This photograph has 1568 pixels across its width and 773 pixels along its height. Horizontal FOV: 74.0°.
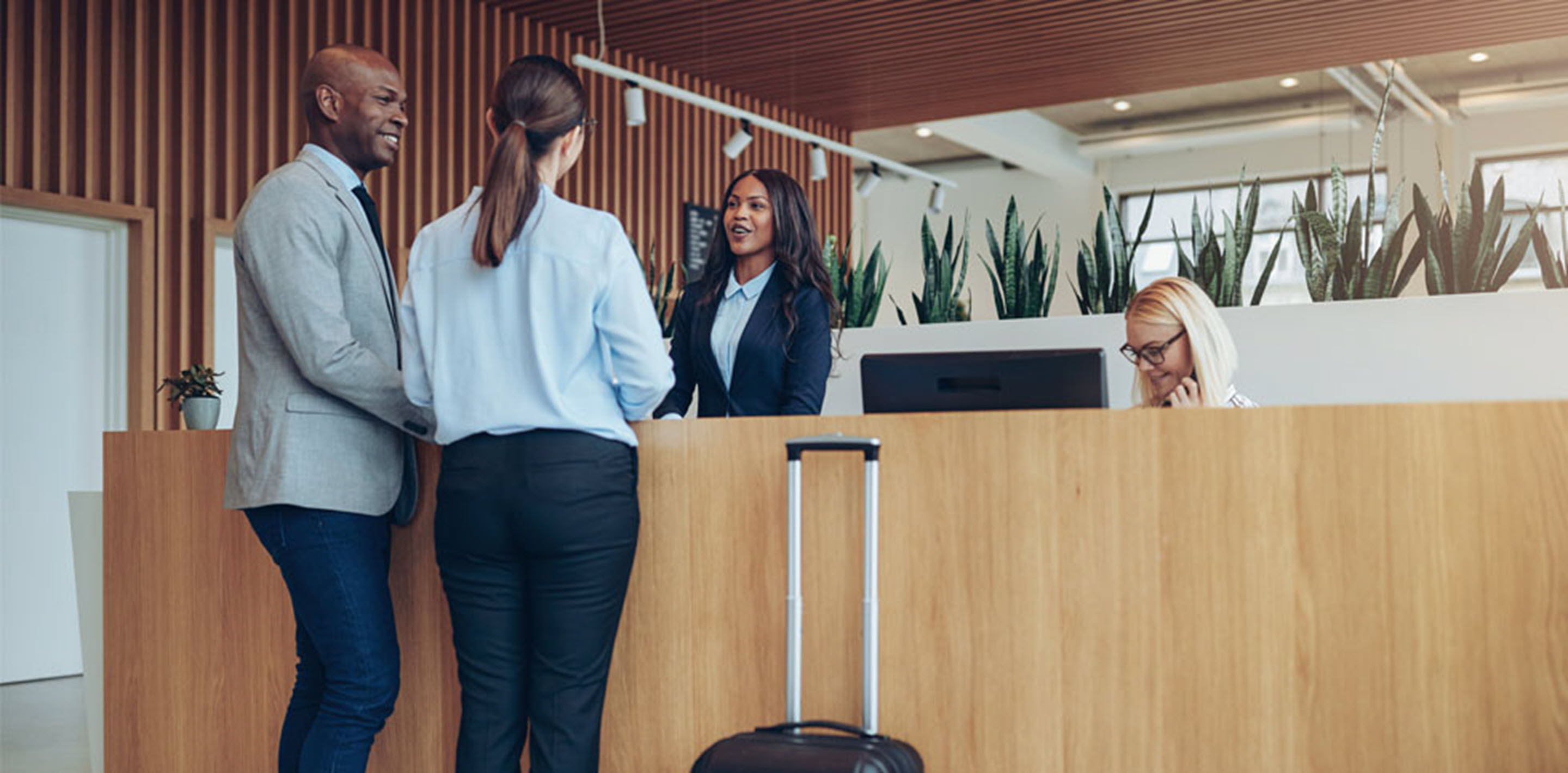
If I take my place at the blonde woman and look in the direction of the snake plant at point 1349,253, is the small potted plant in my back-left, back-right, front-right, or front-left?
back-left

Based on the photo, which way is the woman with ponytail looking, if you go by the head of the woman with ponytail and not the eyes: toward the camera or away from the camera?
away from the camera

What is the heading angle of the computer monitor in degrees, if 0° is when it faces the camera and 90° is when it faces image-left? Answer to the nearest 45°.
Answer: approximately 180°

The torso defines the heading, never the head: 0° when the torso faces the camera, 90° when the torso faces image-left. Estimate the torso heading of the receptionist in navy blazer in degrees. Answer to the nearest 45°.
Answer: approximately 45°

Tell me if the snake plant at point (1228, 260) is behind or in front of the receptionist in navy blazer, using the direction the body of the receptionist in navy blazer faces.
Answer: behind

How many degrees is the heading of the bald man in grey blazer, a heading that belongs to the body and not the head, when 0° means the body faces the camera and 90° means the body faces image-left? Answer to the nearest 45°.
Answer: approximately 270°

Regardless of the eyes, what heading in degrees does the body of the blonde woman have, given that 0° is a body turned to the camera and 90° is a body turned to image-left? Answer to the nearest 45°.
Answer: approximately 45°

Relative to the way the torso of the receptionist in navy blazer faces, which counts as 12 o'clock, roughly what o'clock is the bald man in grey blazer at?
The bald man in grey blazer is roughly at 12 o'clock from the receptionist in navy blazer.

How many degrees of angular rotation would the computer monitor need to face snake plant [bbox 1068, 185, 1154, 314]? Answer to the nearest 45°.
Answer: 0° — it already faces it

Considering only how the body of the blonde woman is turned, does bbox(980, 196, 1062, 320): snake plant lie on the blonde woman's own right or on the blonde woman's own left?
on the blonde woman's own right
